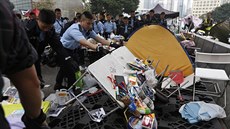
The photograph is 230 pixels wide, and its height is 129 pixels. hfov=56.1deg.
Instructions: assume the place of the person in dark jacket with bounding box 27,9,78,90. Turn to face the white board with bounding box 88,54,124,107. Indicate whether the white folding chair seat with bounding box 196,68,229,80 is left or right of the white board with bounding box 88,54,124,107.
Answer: left

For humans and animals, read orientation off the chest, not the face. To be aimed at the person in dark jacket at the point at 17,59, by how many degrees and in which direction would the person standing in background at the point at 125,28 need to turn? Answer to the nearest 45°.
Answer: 0° — they already face them

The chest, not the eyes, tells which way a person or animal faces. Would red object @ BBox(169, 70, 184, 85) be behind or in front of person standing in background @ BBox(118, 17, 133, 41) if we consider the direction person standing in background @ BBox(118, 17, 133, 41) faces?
in front

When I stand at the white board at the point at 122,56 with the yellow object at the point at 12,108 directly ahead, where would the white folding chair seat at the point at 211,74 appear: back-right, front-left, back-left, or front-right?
back-left

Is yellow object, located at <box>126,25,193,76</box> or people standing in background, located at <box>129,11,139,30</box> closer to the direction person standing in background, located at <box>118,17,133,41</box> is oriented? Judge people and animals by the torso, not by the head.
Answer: the yellow object

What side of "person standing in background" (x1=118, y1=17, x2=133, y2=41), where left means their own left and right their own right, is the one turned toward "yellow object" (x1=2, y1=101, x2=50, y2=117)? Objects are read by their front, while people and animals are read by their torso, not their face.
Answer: front

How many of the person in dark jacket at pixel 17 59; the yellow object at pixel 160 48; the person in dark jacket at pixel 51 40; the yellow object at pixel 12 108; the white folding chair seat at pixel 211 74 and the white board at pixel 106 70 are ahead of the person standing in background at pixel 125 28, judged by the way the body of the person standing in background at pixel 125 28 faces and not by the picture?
6

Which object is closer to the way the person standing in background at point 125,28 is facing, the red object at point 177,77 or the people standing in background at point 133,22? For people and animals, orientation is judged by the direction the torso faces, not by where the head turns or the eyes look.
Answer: the red object

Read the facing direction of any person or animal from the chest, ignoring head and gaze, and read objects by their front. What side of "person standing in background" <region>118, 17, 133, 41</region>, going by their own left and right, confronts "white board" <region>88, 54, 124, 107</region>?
front

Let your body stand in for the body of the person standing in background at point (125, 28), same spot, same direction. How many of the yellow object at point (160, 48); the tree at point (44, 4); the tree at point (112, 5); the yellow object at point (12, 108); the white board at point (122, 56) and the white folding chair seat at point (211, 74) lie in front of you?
4

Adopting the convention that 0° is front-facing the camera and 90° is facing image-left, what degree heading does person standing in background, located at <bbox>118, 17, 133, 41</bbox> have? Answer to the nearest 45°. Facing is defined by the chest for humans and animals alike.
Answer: approximately 0°

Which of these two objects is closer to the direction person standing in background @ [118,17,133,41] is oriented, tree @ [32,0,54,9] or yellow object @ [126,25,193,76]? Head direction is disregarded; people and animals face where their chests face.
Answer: the yellow object

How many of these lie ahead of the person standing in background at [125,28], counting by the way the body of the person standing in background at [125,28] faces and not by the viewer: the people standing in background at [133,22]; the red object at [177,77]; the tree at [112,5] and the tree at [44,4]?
1

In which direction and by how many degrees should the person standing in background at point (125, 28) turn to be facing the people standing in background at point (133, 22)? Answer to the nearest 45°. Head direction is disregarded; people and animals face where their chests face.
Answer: approximately 135° to their left
